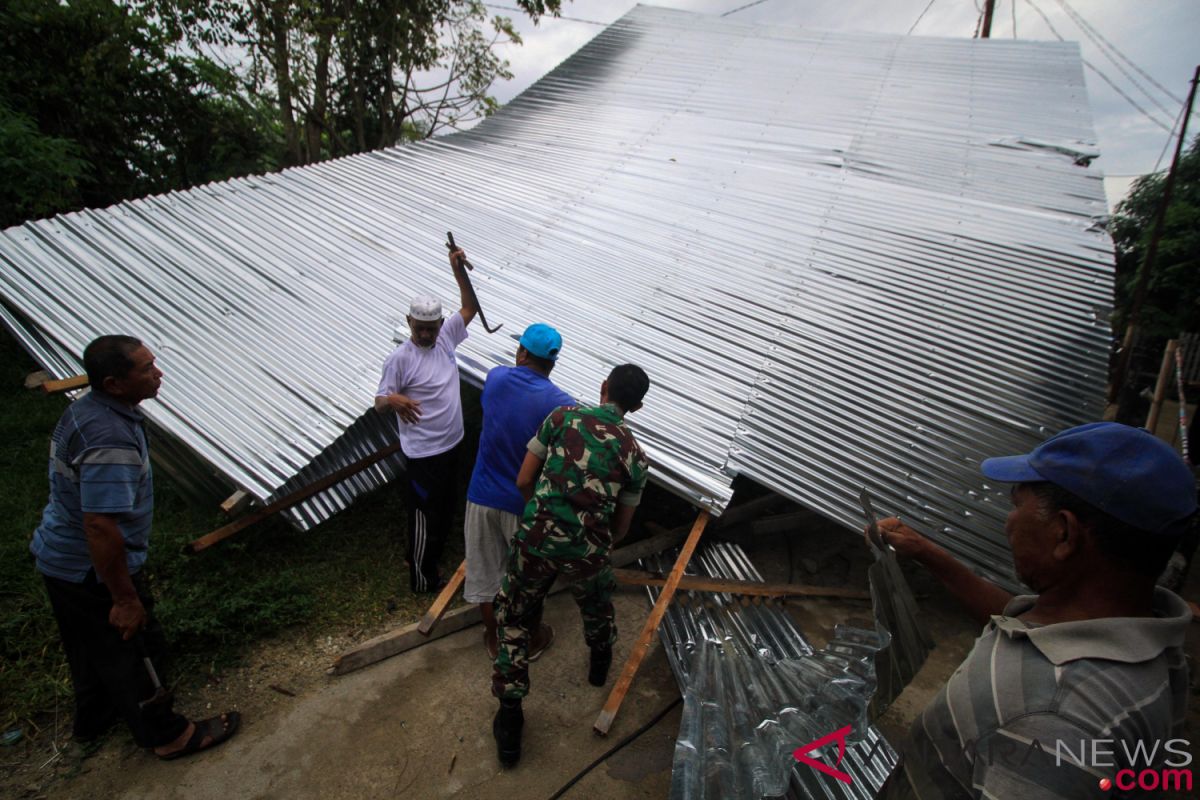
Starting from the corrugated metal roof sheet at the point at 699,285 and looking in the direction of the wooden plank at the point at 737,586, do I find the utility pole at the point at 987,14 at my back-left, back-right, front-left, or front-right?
back-left

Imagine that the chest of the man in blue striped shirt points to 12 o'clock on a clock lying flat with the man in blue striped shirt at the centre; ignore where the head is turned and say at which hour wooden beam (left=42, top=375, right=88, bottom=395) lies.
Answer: The wooden beam is roughly at 9 o'clock from the man in blue striped shirt.

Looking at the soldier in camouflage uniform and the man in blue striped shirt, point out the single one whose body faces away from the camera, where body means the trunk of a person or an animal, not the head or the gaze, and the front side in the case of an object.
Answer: the soldier in camouflage uniform

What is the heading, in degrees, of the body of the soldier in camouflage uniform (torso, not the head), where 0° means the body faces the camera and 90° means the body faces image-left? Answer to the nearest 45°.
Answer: approximately 180°

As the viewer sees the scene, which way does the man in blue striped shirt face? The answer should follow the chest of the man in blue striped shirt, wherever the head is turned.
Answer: to the viewer's right

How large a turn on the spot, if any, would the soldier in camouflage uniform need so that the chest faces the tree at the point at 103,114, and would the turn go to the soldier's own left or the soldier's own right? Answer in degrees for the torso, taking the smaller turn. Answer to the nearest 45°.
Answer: approximately 45° to the soldier's own left

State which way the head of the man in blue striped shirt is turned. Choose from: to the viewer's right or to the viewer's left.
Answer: to the viewer's right

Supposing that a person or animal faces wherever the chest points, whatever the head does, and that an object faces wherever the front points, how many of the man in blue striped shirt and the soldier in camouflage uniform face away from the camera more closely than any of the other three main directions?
1
